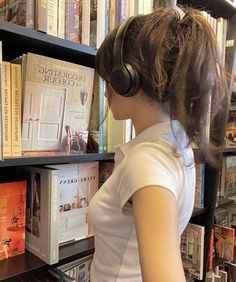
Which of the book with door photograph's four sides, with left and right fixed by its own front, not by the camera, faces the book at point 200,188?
left

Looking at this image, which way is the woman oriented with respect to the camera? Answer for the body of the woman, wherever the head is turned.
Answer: to the viewer's left

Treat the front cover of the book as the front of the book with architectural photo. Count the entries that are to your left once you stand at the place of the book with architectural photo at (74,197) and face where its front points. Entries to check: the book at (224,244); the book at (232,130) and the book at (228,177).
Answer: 3

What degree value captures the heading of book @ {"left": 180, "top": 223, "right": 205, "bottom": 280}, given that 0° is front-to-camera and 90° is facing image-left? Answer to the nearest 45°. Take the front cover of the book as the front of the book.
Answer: approximately 45°

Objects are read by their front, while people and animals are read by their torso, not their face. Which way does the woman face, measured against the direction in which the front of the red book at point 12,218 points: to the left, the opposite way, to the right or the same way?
the opposite way

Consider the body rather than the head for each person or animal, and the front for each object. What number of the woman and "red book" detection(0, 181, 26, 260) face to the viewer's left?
1

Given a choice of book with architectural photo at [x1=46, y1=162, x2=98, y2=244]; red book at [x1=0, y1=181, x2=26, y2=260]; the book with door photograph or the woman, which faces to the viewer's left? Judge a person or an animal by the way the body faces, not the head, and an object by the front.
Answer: the woman

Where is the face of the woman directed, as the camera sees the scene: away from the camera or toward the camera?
away from the camera
